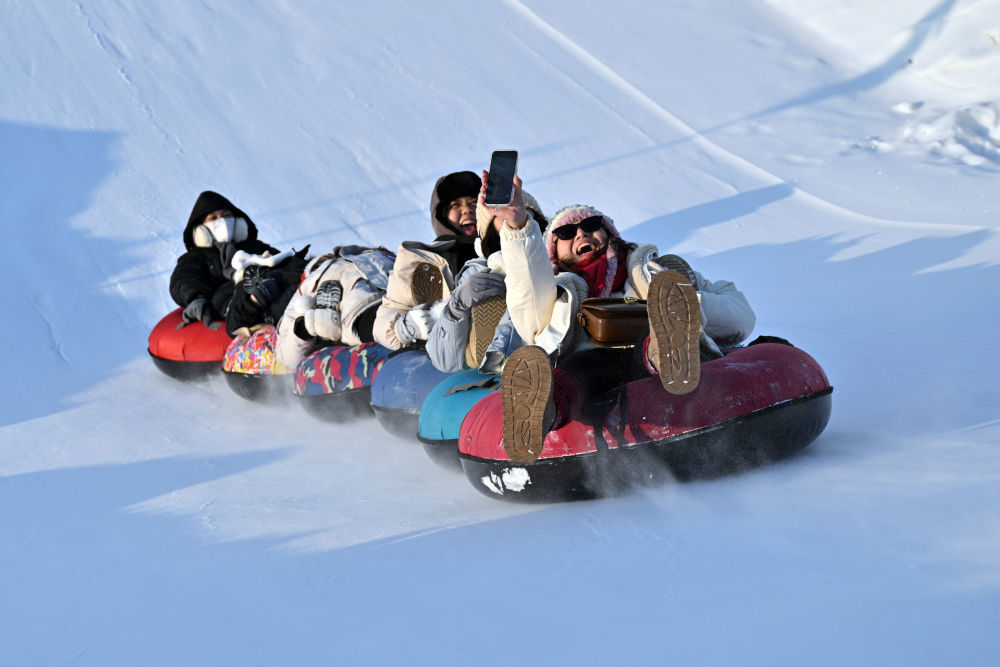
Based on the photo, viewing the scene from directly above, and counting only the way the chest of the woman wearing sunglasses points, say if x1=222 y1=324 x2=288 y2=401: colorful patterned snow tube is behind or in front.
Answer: behind

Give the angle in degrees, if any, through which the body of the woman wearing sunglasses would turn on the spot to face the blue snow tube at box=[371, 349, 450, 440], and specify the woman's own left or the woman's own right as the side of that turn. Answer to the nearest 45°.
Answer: approximately 135° to the woman's own right

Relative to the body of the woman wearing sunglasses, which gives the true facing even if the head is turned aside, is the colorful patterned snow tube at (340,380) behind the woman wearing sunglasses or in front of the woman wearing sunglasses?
behind

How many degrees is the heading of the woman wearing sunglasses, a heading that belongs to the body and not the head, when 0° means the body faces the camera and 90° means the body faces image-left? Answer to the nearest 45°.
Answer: approximately 0°
